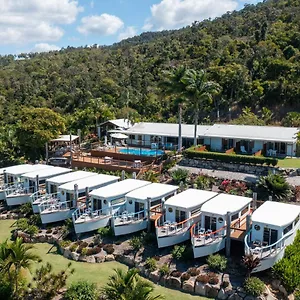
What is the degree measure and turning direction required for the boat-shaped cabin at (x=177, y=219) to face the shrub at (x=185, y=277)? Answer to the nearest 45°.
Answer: approximately 45° to its left

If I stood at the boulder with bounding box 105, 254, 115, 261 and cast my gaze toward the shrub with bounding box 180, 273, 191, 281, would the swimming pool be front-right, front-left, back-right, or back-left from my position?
back-left

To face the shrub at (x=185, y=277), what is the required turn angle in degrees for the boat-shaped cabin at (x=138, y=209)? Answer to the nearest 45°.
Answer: approximately 90° to its left

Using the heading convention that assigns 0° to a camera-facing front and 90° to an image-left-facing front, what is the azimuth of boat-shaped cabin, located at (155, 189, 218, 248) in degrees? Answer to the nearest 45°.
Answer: approximately 45°

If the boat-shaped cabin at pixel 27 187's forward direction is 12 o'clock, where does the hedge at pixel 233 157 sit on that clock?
The hedge is roughly at 8 o'clock from the boat-shaped cabin.

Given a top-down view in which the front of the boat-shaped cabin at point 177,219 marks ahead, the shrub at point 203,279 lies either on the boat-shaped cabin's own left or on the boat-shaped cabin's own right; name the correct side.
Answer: on the boat-shaped cabin's own left

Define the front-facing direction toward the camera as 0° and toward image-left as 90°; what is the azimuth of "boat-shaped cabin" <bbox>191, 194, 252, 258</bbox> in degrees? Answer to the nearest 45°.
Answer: approximately 45°

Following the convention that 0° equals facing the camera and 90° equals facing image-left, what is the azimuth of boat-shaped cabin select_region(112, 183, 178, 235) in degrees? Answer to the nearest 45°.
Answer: approximately 45°

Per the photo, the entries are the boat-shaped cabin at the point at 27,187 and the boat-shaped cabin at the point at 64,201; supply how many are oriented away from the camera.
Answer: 0

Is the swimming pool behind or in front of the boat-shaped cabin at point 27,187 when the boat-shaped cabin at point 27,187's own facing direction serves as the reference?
behind

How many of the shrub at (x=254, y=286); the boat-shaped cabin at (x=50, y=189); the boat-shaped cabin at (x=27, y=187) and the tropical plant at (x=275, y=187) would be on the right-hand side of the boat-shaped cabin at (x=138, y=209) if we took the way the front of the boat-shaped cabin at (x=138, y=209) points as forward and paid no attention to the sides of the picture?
2

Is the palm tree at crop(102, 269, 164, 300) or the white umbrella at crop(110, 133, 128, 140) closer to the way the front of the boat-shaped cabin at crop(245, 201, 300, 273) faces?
the palm tree
